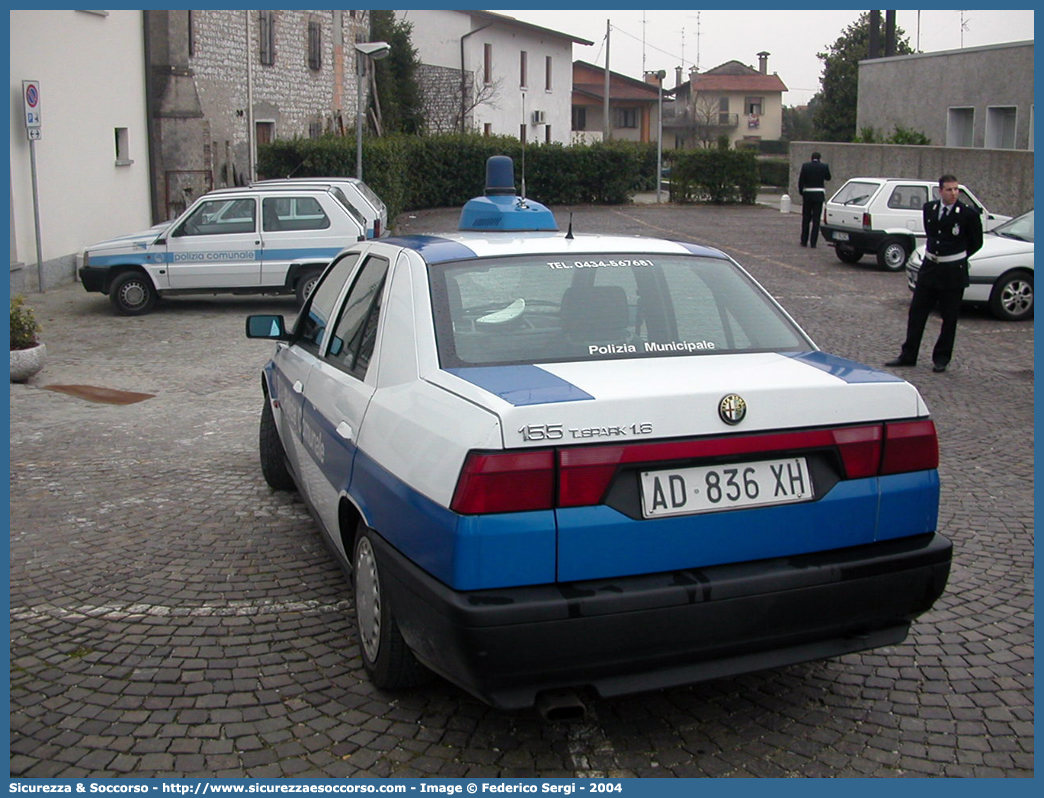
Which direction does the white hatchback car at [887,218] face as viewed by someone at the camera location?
facing away from the viewer and to the right of the viewer

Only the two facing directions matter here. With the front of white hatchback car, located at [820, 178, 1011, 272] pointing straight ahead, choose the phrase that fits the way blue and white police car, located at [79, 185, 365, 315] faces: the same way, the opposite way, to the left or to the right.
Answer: the opposite way

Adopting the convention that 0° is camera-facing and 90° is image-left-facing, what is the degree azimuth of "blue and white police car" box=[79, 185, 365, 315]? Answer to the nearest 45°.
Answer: approximately 90°

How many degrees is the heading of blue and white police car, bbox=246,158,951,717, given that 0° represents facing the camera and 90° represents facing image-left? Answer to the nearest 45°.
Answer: approximately 135°

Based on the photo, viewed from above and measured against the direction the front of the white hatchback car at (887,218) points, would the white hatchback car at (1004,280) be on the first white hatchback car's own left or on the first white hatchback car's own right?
on the first white hatchback car's own right

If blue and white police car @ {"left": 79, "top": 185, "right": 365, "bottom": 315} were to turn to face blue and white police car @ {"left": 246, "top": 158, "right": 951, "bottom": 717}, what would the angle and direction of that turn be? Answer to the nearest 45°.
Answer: approximately 90° to its left

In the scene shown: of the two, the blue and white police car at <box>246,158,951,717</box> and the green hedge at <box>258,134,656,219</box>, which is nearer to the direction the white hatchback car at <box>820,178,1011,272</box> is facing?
the green hedge

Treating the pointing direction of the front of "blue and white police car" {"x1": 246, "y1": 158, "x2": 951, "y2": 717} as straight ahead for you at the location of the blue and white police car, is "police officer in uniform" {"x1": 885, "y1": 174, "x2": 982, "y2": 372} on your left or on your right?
on your right

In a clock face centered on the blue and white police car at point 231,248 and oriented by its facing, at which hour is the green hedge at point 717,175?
The green hedge is roughly at 4 o'clock from the blue and white police car.

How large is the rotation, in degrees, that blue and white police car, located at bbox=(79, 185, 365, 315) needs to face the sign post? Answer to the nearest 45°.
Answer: approximately 45° to its right

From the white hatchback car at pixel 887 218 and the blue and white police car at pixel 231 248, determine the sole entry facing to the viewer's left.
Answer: the blue and white police car

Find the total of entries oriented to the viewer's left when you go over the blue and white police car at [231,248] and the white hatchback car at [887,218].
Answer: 1
